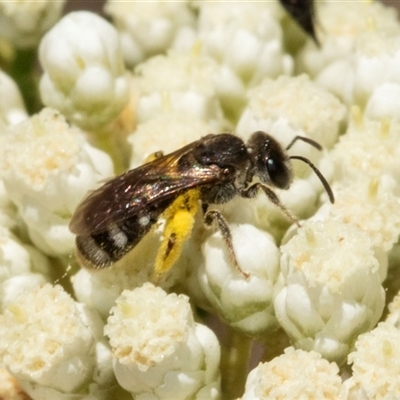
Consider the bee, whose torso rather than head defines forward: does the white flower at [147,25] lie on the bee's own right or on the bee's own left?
on the bee's own left

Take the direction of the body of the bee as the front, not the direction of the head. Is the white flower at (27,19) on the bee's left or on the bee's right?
on the bee's left

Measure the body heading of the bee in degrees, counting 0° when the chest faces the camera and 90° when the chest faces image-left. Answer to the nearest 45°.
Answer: approximately 270°
